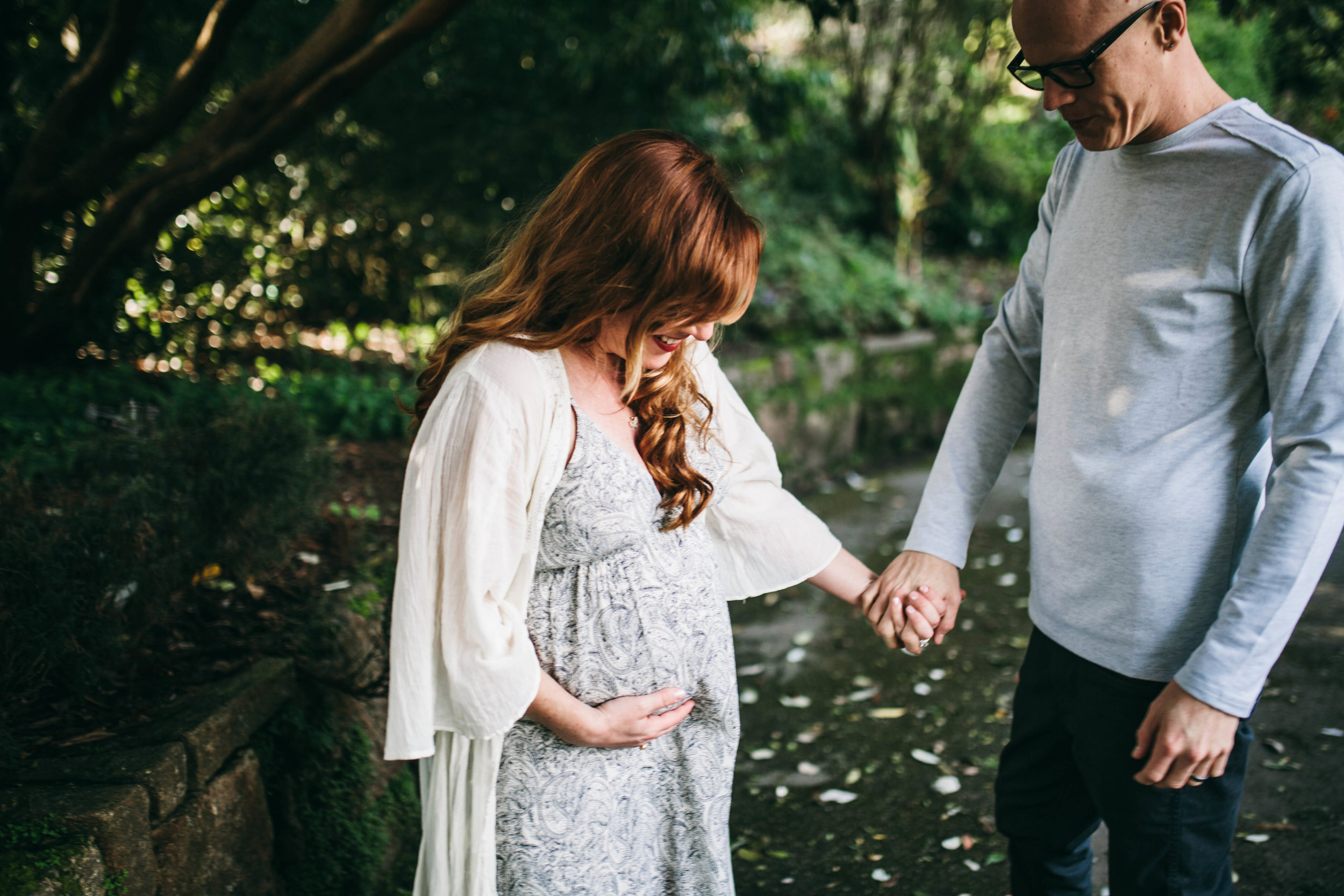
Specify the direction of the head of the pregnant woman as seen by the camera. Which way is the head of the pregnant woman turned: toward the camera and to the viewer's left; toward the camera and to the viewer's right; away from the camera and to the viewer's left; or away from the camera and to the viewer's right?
toward the camera and to the viewer's right

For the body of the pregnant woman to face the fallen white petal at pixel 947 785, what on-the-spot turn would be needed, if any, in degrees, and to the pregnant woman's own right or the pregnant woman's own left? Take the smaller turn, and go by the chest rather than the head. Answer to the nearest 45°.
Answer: approximately 90° to the pregnant woman's own left

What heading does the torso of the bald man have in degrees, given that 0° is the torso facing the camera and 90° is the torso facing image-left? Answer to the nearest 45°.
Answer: approximately 45°
